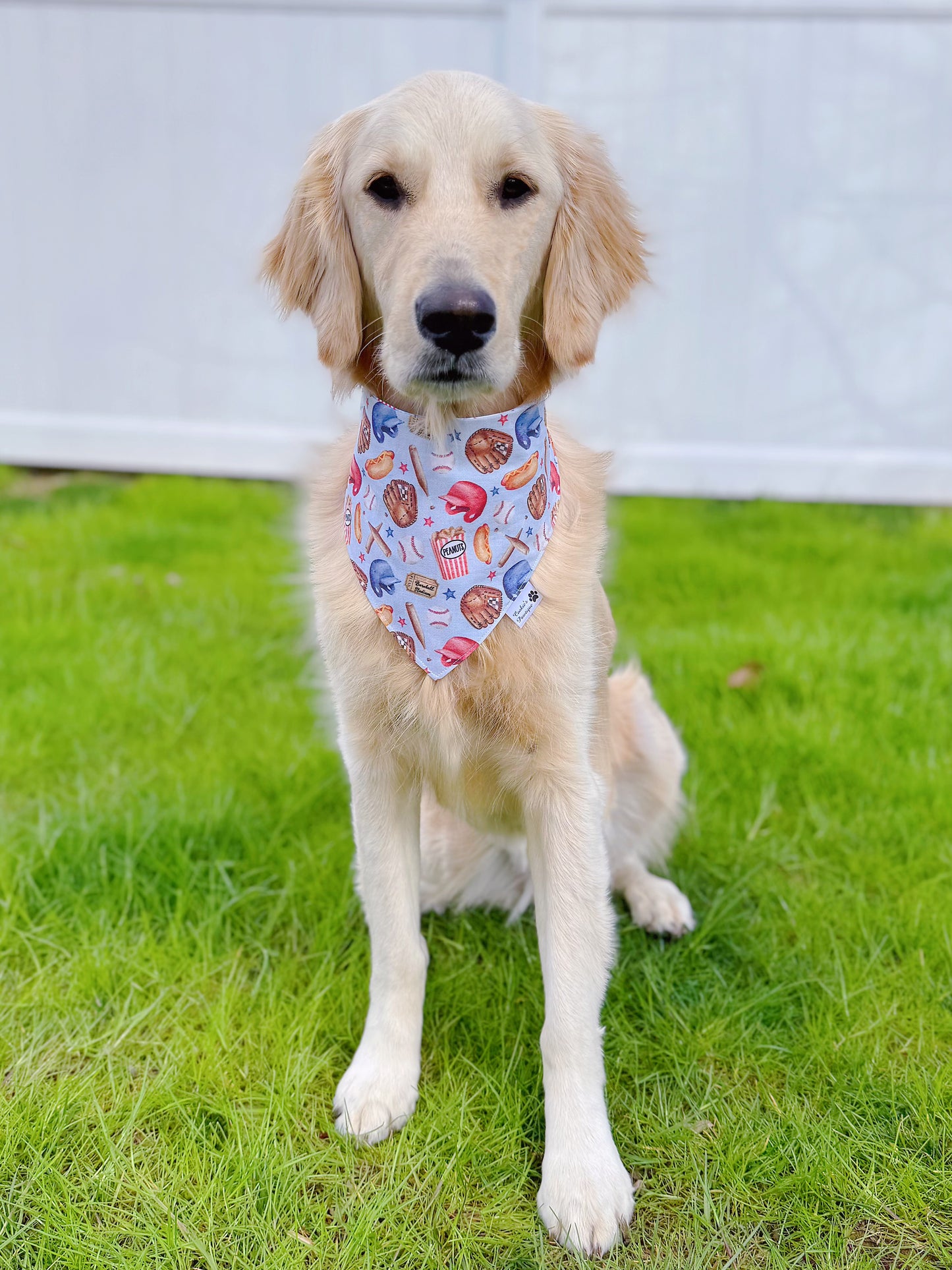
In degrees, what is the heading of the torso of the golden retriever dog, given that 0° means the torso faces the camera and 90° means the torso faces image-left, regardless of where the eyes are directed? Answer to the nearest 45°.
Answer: approximately 0°

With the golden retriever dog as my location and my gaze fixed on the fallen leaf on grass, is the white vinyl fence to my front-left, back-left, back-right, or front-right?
front-left

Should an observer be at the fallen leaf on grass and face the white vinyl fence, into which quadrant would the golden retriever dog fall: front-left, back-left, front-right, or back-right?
back-left

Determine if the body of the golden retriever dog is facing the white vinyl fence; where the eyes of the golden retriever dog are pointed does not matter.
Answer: no

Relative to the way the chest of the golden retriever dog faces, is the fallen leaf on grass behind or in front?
behind

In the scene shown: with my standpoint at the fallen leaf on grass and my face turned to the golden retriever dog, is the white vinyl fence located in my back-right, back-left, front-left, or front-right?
back-right
